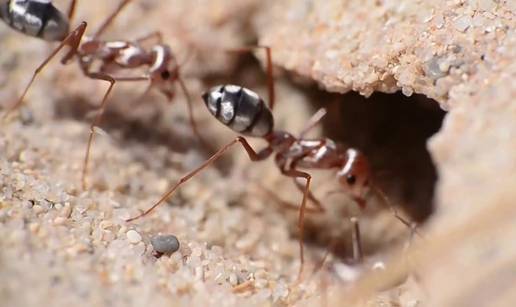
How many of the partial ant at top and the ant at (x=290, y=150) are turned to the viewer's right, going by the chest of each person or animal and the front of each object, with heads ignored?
2

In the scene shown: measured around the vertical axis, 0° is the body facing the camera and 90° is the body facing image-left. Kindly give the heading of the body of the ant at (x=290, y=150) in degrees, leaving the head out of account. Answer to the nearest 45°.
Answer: approximately 270°

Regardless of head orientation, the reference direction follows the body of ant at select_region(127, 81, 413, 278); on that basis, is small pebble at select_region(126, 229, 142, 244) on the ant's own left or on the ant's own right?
on the ant's own right

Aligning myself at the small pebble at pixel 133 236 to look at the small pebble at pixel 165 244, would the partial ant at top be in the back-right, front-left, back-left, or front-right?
back-left

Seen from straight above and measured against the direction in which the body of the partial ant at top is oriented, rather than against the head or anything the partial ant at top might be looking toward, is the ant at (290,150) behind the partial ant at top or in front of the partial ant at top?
in front

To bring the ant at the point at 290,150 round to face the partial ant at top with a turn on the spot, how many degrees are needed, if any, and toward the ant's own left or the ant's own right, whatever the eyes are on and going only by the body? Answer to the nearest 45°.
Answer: approximately 180°

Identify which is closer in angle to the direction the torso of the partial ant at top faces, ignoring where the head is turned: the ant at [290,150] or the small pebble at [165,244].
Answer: the ant

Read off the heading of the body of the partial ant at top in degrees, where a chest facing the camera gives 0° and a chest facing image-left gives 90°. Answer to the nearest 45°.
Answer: approximately 270°

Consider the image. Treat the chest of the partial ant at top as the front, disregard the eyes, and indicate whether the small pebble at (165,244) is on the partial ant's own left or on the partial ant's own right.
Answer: on the partial ant's own right

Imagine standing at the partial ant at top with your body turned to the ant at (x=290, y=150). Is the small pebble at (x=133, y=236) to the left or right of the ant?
right

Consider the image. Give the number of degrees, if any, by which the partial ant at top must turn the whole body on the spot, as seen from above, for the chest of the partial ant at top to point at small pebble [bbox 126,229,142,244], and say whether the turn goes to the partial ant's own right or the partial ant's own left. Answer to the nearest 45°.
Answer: approximately 90° to the partial ant's own right
